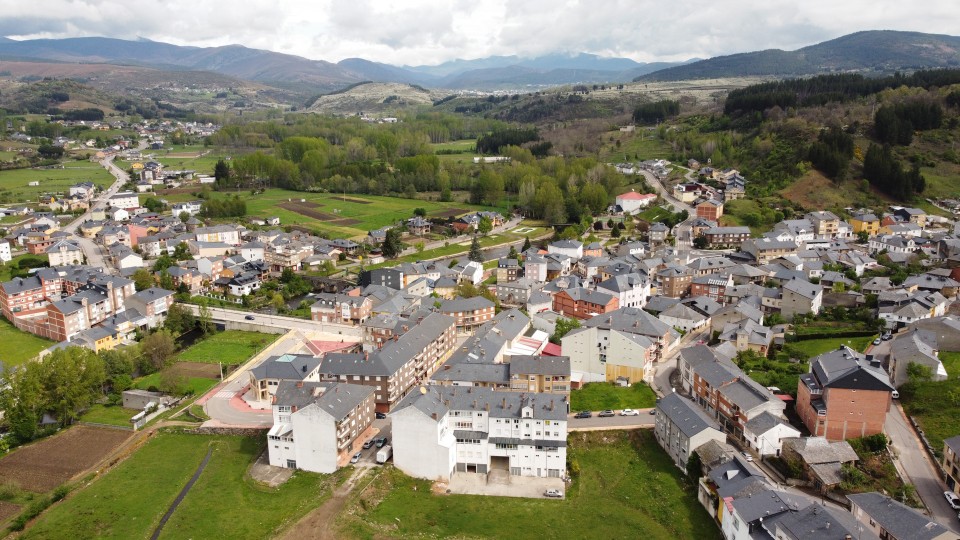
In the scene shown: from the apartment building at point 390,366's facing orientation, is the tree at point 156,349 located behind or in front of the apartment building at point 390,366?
behind

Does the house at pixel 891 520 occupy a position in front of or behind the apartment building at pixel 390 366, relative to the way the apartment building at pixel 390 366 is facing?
in front

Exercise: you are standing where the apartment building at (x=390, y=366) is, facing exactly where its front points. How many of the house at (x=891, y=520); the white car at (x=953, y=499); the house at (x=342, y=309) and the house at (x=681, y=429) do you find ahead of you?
3

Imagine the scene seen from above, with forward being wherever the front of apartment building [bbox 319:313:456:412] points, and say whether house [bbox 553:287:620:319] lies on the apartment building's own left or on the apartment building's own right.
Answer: on the apartment building's own left

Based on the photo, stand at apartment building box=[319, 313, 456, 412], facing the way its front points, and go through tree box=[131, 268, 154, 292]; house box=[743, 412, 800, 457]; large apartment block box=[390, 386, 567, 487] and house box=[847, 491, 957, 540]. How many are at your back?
1

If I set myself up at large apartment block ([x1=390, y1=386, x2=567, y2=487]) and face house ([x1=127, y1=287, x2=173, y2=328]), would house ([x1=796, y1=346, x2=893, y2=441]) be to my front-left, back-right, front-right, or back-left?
back-right

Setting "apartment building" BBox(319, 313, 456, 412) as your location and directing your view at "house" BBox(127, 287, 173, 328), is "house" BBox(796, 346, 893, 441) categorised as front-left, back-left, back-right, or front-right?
back-right

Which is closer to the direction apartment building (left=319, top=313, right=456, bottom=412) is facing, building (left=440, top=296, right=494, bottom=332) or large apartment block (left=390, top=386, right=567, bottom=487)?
the large apartment block

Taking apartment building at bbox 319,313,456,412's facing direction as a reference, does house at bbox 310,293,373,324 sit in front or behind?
behind

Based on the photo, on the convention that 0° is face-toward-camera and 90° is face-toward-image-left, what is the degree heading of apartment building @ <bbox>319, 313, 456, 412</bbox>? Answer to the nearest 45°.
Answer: approximately 315°

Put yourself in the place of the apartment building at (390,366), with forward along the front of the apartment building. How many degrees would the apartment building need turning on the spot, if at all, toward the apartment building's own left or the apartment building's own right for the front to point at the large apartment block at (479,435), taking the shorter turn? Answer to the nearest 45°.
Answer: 0° — it already faces it

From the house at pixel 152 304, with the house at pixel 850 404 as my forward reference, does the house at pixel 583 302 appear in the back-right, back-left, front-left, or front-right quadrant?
front-left
